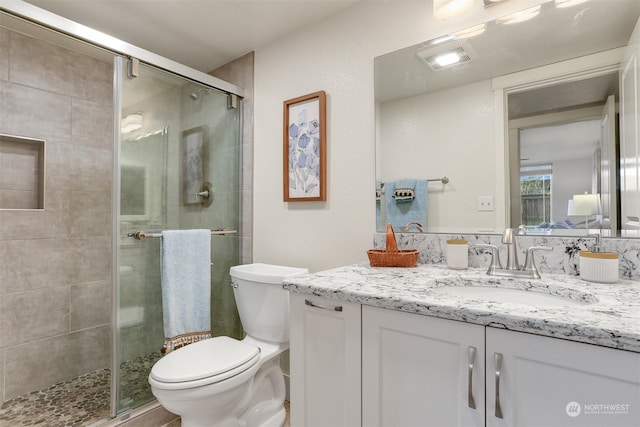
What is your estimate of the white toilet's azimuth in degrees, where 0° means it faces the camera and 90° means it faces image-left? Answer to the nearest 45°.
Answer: approximately 45°

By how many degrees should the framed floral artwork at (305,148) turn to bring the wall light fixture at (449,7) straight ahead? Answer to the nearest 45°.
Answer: approximately 90° to its left

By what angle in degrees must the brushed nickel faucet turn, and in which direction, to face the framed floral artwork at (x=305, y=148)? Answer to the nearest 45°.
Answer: approximately 90° to its right

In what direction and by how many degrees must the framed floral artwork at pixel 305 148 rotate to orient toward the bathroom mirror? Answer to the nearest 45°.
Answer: approximately 90° to its left

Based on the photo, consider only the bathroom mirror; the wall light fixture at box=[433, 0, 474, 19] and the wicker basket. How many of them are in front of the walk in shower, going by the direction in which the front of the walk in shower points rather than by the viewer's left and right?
3

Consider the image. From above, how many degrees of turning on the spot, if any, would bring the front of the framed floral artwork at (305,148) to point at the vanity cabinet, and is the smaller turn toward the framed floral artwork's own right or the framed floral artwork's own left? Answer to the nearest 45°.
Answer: approximately 45° to the framed floral artwork's own left
